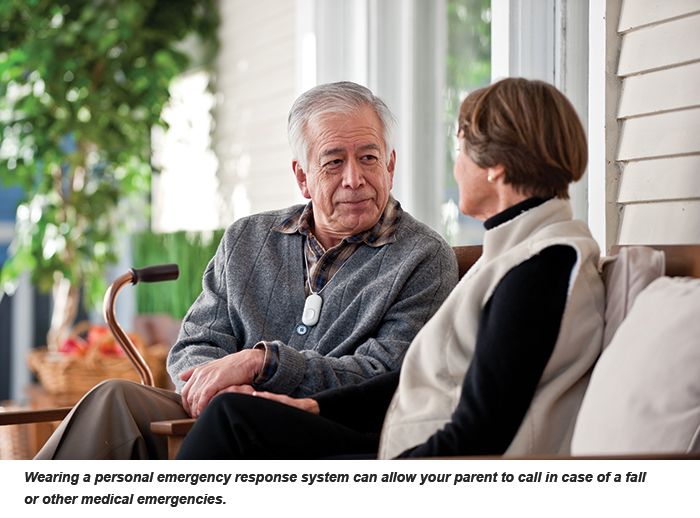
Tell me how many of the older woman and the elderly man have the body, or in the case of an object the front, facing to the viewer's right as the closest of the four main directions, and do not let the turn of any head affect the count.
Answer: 0

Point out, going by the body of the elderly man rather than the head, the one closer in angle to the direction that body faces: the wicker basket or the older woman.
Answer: the older woman

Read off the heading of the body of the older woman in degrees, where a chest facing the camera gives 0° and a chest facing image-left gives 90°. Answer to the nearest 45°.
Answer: approximately 90°

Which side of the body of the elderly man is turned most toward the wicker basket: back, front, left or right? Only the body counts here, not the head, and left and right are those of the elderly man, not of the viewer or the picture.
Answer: right

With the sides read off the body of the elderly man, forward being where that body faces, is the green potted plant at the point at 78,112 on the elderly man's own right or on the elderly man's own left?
on the elderly man's own right

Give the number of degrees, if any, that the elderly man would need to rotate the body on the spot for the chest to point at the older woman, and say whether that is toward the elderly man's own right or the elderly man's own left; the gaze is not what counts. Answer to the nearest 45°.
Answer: approximately 45° to the elderly man's own left

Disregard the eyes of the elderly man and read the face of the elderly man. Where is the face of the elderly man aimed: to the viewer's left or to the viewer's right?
to the viewer's right

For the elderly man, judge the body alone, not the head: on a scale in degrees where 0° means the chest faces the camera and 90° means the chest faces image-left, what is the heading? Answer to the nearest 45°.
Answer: approximately 45°
